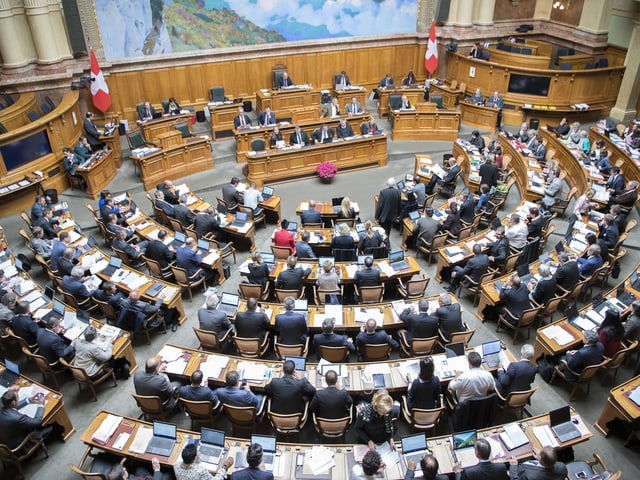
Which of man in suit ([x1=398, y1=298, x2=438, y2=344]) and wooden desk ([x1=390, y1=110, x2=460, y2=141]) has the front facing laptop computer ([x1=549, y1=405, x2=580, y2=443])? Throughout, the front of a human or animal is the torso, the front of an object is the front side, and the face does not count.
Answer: the wooden desk

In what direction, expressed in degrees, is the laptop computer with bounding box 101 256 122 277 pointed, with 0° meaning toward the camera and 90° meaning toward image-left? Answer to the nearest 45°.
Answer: approximately 45°

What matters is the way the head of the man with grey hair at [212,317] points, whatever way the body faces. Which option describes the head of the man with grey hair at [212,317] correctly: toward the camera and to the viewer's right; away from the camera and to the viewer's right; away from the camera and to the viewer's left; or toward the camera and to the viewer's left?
away from the camera and to the viewer's right

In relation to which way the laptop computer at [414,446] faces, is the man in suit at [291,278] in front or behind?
behind

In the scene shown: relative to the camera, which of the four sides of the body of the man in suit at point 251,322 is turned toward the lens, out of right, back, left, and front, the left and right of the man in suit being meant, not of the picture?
back

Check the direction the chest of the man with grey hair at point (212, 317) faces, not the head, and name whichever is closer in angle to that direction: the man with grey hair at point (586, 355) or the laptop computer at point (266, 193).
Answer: the laptop computer

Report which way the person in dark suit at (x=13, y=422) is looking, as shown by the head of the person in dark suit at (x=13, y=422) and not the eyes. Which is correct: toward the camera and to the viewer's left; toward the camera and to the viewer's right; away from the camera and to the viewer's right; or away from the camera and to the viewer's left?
away from the camera and to the viewer's right

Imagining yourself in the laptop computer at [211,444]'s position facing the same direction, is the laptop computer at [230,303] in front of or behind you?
behind

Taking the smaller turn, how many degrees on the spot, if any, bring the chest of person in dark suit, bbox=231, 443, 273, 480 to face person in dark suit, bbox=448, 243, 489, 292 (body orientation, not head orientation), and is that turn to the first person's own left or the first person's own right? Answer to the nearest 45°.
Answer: approximately 45° to the first person's own right

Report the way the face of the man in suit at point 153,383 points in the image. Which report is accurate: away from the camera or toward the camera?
away from the camera

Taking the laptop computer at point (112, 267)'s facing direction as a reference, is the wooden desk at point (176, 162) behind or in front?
behind

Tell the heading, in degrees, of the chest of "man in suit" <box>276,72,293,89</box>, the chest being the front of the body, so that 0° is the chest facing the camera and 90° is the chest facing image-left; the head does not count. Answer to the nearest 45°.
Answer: approximately 0°

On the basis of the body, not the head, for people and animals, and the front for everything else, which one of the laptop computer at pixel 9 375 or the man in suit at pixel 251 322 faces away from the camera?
the man in suit

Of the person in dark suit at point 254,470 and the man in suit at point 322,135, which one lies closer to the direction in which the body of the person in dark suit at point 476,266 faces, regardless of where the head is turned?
the man in suit
